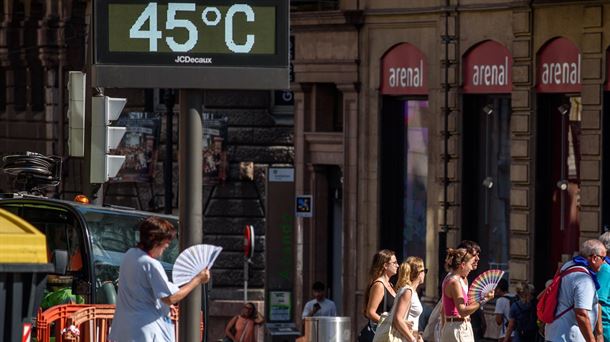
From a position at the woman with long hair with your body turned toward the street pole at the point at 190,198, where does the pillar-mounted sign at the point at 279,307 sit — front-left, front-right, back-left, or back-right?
back-right

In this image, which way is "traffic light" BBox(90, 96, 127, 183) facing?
to the viewer's right

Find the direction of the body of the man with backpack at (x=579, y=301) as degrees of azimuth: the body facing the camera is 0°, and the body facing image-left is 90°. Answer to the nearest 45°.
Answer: approximately 270°

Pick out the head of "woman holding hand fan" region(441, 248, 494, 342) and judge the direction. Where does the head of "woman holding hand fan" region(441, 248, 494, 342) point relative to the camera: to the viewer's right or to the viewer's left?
to the viewer's right

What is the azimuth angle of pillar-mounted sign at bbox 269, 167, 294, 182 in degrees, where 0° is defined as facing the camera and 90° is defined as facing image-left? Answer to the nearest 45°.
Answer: approximately 0°

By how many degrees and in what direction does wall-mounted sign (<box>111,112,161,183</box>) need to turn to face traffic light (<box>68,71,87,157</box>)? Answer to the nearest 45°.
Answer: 0° — it already faces it
